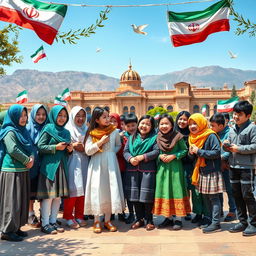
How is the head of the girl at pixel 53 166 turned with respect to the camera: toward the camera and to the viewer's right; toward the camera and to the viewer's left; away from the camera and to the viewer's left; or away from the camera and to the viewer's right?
toward the camera and to the viewer's right

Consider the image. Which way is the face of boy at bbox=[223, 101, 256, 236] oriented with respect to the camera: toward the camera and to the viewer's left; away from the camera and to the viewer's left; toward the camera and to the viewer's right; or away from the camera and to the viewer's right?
toward the camera and to the viewer's left

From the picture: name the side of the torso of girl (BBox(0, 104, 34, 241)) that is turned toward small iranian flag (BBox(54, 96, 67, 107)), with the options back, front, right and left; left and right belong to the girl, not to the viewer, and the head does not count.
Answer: left

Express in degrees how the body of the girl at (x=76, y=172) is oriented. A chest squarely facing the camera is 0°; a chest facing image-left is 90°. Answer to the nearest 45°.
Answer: approximately 315°

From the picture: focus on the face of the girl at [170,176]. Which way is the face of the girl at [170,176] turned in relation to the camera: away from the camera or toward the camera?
toward the camera

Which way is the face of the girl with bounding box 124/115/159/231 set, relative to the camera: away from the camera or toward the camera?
toward the camera

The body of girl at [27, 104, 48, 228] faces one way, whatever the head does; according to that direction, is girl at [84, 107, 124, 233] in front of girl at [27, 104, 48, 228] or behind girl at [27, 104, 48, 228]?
in front

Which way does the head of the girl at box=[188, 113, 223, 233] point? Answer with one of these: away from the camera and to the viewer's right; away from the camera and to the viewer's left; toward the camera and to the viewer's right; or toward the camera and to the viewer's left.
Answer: toward the camera and to the viewer's left

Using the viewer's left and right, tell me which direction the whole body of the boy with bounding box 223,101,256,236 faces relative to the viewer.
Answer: facing the viewer and to the left of the viewer
